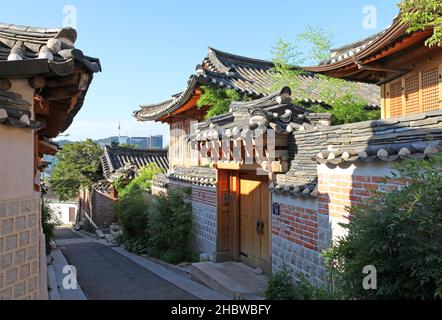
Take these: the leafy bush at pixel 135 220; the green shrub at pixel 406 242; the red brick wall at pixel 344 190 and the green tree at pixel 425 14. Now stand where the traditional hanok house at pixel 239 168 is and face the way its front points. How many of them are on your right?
1

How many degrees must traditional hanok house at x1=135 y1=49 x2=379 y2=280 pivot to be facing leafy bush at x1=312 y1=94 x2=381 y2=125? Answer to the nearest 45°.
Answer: approximately 180°

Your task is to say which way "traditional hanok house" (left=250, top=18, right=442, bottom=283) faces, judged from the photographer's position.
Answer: facing the viewer and to the left of the viewer

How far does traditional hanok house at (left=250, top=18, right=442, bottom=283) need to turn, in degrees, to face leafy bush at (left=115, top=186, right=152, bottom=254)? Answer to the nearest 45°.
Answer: approximately 90° to its right

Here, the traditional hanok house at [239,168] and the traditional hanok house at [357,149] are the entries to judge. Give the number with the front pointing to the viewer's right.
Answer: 0

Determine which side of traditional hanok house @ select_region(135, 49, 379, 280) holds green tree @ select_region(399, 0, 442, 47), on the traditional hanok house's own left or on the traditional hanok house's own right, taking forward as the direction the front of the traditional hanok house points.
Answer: on the traditional hanok house's own left

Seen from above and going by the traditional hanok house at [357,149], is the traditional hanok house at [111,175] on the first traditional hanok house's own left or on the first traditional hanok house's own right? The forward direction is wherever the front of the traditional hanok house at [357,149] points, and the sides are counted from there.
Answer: on the first traditional hanok house's own right

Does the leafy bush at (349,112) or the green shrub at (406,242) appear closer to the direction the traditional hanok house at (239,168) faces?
the green shrub

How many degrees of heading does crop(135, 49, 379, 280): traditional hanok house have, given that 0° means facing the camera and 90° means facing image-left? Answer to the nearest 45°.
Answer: approximately 45°

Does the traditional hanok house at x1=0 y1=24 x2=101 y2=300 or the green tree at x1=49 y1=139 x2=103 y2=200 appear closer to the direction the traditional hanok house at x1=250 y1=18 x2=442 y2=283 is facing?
the traditional hanok house
